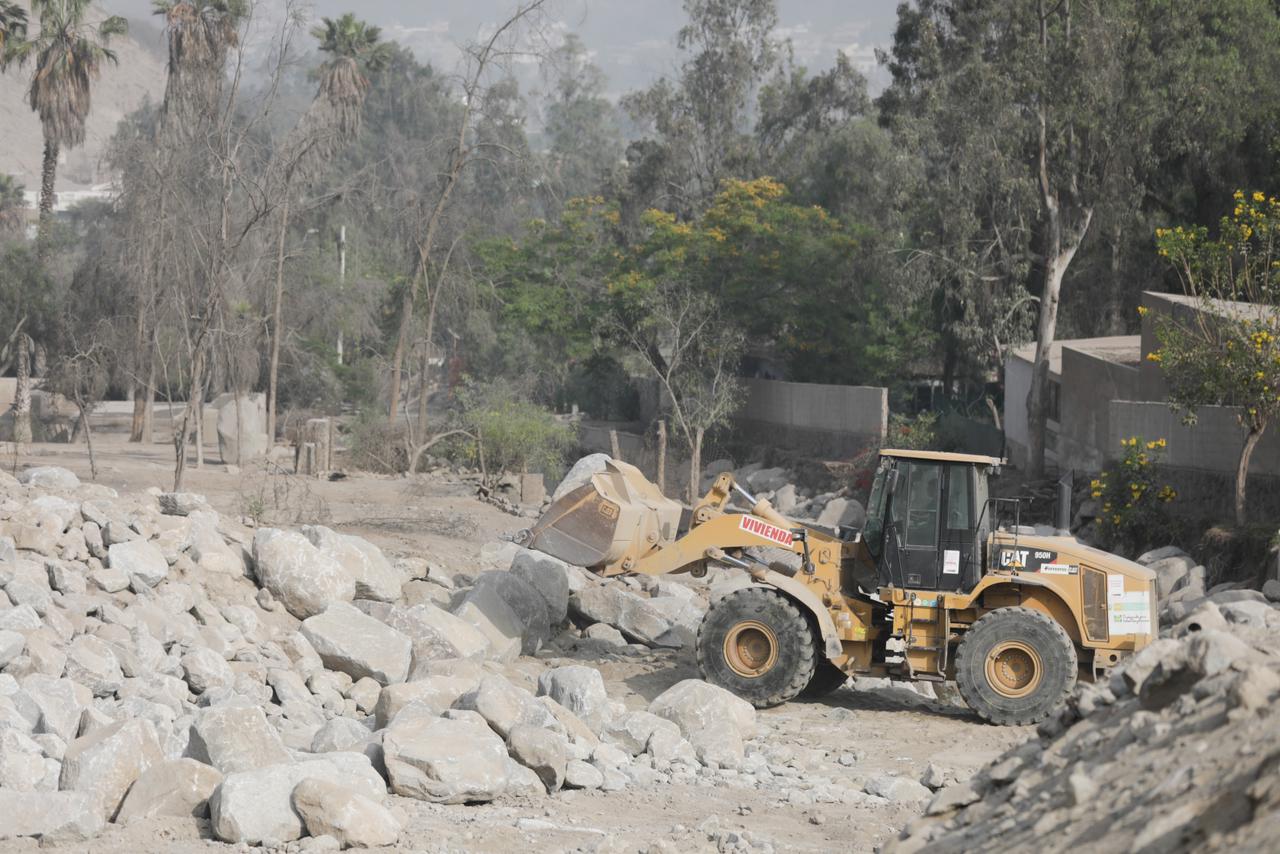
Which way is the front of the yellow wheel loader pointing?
to the viewer's left

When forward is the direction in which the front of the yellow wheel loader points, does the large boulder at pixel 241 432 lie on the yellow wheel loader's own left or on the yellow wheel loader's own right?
on the yellow wheel loader's own right

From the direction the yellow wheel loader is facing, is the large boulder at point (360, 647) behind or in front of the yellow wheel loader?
in front

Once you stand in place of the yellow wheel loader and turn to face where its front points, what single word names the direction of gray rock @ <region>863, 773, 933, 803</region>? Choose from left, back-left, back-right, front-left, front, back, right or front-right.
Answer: left

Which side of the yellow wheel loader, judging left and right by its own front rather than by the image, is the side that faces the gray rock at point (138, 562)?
front

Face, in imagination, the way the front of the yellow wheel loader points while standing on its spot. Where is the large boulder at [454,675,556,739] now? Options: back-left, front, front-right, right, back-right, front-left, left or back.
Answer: front-left

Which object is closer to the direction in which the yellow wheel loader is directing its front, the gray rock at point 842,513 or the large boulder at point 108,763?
the large boulder

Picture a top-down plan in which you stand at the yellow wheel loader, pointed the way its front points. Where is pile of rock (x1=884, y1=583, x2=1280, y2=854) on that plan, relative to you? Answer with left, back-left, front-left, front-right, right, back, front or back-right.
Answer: left

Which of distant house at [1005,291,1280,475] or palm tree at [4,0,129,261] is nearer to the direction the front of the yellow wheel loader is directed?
the palm tree

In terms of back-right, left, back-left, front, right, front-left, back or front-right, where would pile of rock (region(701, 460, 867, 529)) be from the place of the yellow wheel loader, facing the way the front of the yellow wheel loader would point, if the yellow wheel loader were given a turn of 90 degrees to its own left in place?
back

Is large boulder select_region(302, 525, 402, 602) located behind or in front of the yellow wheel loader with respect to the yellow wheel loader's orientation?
in front
